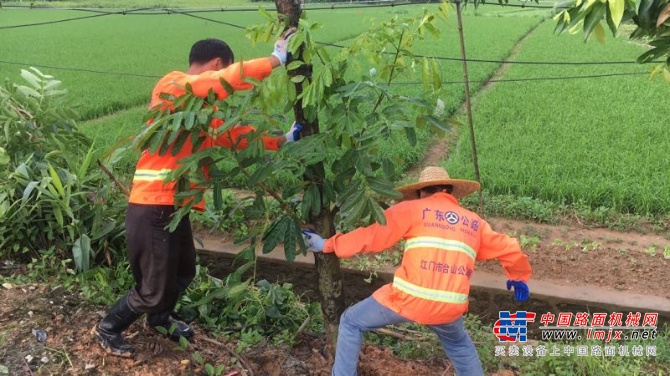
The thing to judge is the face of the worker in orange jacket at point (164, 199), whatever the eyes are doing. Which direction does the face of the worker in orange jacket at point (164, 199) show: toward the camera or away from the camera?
away from the camera

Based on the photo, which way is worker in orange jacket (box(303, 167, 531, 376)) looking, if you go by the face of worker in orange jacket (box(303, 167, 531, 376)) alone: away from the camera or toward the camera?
away from the camera

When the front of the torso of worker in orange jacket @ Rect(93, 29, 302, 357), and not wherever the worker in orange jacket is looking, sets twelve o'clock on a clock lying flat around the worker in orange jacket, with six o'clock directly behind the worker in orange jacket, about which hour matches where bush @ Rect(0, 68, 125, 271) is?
The bush is roughly at 8 o'clock from the worker in orange jacket.

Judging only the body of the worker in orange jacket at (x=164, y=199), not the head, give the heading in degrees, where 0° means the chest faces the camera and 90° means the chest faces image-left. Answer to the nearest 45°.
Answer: approximately 270°

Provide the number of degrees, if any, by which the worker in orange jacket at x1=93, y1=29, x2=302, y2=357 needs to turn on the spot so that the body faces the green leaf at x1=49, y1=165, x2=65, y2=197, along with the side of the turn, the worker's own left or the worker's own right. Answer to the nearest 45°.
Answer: approximately 135° to the worker's own left

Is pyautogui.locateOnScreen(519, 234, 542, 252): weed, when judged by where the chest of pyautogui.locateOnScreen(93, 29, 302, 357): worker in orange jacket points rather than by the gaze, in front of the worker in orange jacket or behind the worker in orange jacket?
in front

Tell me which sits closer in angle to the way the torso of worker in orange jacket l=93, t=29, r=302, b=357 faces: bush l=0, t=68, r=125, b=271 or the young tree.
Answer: the young tree

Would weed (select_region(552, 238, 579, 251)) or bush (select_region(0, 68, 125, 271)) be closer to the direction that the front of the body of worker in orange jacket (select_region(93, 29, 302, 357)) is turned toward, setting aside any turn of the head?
the weed

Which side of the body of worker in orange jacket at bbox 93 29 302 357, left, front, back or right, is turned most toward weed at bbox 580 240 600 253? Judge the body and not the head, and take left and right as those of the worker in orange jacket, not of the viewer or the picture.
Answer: front
